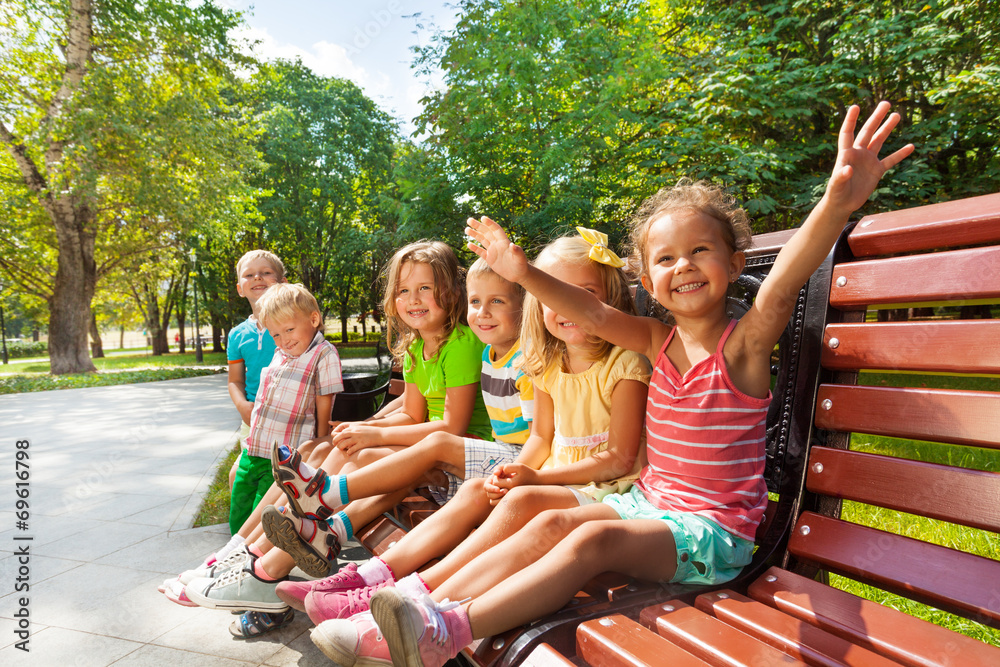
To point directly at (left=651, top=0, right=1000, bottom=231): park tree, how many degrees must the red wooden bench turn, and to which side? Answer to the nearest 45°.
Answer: approximately 135° to its right

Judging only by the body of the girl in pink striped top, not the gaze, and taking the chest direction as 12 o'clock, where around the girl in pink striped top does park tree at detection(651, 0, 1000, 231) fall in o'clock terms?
The park tree is roughly at 5 o'clock from the girl in pink striped top.

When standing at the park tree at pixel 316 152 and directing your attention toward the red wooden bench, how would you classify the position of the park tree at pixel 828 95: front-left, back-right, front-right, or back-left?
front-left

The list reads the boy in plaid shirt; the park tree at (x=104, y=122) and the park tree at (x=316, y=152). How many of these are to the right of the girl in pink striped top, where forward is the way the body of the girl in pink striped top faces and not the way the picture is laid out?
3

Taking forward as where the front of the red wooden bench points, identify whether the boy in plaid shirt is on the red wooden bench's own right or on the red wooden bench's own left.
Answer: on the red wooden bench's own right

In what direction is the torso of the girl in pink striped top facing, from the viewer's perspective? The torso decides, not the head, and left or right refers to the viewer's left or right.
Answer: facing the viewer and to the left of the viewer

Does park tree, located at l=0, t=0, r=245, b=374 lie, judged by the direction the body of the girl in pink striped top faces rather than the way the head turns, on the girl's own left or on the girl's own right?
on the girl's own right

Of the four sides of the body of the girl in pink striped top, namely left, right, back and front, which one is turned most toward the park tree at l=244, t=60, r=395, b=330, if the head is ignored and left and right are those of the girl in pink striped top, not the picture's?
right

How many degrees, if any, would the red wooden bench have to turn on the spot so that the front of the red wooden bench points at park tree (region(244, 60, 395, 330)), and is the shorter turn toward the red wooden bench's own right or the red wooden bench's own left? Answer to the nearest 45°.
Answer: approximately 90° to the red wooden bench's own right

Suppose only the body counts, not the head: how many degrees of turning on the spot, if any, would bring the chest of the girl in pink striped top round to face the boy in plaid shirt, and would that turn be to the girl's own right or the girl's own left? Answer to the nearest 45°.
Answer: approximately 90° to the girl's own right
